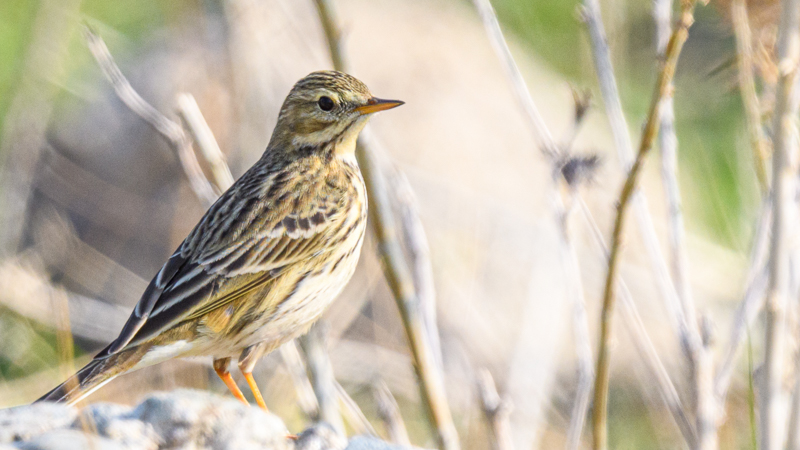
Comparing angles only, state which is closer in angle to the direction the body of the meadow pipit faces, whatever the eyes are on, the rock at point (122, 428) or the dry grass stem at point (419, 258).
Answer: the dry grass stem

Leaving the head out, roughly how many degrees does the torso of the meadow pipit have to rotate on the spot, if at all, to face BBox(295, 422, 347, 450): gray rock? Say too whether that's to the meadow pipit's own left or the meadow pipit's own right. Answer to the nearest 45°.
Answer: approximately 90° to the meadow pipit's own right

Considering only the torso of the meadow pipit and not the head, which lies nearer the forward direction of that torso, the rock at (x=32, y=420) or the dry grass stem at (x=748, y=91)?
the dry grass stem

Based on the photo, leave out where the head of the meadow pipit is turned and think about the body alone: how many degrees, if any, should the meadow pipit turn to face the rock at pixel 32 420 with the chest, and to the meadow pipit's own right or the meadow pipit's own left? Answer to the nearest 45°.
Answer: approximately 135° to the meadow pipit's own right

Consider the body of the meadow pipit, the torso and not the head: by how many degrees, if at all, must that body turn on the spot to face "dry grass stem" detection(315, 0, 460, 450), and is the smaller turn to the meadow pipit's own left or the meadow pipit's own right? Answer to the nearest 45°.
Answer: approximately 45° to the meadow pipit's own left

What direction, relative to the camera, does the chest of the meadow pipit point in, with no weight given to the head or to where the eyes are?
to the viewer's right

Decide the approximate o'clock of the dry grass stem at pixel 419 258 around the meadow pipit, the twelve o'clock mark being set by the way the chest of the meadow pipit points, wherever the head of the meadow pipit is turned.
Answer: The dry grass stem is roughly at 12 o'clock from the meadow pipit.

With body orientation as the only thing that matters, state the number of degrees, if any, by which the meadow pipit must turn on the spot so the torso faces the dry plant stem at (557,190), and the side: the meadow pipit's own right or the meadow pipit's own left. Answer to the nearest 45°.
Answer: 0° — it already faces it

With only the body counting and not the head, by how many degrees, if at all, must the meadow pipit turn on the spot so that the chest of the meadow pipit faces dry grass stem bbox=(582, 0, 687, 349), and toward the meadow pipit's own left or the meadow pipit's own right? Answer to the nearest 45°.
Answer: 0° — it already faces it
